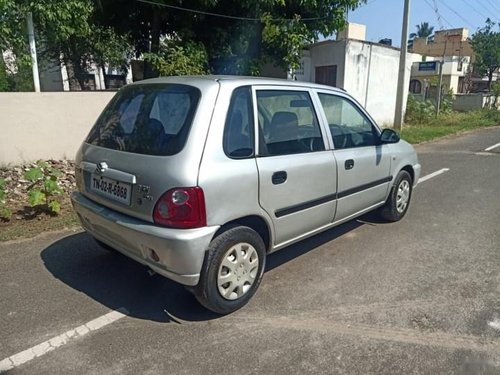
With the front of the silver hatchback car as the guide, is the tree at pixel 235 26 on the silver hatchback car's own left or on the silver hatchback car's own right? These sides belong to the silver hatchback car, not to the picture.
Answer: on the silver hatchback car's own left

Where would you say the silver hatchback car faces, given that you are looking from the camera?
facing away from the viewer and to the right of the viewer

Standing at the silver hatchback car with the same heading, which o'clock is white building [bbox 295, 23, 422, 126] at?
The white building is roughly at 11 o'clock from the silver hatchback car.

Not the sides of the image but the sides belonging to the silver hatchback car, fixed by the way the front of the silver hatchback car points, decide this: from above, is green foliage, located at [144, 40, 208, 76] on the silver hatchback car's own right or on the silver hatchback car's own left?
on the silver hatchback car's own left

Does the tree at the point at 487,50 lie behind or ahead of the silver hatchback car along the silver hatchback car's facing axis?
ahead

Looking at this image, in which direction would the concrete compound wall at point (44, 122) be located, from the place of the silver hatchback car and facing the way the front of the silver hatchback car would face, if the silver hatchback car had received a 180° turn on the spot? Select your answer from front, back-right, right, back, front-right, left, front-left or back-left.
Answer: right

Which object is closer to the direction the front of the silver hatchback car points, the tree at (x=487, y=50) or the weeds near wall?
the tree

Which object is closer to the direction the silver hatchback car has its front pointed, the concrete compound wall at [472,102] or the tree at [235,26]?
the concrete compound wall

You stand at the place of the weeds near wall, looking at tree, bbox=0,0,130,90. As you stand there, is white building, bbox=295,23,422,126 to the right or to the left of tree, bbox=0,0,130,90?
right

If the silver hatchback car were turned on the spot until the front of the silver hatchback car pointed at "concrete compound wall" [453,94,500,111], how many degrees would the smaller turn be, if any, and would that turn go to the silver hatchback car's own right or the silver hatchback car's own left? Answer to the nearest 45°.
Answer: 0° — it already faces it

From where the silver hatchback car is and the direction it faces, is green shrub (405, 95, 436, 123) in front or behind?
in front
